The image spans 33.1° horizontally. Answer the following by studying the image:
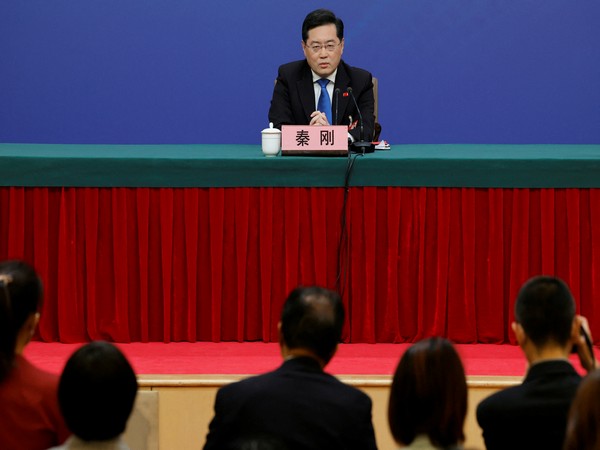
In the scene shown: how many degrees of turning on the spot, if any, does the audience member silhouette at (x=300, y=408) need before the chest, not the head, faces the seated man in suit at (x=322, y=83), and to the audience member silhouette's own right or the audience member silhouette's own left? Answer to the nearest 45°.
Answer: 0° — they already face them

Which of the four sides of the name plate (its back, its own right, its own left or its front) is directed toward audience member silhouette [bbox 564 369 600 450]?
front

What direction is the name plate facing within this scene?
toward the camera

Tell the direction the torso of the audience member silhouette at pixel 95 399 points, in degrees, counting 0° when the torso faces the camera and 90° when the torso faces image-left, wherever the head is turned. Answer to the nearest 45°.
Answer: approximately 180°

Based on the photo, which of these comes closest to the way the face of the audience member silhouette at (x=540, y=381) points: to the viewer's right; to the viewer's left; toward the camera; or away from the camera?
away from the camera

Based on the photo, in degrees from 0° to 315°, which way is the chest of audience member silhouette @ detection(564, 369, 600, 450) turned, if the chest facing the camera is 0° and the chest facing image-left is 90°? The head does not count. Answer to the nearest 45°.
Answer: approximately 180°

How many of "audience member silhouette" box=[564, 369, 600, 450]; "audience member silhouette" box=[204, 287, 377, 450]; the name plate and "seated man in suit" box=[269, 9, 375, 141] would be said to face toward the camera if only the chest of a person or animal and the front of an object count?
2

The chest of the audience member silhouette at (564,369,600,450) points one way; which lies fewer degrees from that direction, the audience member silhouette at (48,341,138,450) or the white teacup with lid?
the white teacup with lid

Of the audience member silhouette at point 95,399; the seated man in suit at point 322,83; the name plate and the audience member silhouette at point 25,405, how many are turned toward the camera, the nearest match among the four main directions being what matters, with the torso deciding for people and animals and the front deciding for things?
2

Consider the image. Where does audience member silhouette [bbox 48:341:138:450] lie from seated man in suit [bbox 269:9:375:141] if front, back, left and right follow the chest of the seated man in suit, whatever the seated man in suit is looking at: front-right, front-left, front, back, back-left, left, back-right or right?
front

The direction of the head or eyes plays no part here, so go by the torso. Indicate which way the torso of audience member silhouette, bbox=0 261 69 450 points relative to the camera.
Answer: away from the camera

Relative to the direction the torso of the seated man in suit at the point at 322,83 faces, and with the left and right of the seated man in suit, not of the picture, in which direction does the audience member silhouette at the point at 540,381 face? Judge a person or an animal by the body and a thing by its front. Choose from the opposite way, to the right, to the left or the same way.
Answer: the opposite way

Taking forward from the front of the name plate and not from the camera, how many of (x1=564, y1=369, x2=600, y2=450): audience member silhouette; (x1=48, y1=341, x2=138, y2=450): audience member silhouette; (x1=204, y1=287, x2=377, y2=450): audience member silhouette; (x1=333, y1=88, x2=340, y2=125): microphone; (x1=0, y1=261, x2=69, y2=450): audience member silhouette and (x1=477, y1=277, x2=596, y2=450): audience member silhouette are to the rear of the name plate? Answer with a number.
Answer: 1

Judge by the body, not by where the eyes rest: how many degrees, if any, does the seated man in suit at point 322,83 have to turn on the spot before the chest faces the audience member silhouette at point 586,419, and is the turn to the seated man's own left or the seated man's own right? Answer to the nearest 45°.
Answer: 0° — they already face them

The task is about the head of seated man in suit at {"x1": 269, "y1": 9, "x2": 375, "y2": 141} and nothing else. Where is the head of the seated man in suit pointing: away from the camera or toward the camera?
toward the camera

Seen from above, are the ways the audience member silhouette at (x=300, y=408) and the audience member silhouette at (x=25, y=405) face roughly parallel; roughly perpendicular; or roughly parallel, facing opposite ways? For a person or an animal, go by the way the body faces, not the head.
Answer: roughly parallel

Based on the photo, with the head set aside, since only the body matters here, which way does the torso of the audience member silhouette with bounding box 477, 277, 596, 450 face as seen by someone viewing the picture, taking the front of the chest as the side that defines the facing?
away from the camera

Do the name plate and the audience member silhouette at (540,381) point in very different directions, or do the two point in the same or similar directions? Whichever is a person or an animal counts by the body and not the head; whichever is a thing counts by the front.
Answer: very different directions
